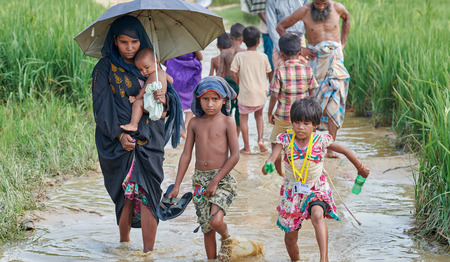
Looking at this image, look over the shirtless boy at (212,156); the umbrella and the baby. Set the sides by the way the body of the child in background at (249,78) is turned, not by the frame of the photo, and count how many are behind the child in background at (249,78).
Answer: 3

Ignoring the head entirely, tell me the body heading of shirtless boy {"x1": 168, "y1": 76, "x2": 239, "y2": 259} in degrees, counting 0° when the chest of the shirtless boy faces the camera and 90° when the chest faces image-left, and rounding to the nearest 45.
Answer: approximately 0°

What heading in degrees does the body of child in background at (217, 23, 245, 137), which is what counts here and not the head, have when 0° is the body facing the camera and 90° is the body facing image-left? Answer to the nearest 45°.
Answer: approximately 225°

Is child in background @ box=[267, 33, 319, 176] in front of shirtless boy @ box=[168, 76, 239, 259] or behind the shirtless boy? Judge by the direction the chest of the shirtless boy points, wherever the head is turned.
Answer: behind

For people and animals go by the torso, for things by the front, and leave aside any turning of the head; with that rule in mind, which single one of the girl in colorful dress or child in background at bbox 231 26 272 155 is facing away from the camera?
the child in background

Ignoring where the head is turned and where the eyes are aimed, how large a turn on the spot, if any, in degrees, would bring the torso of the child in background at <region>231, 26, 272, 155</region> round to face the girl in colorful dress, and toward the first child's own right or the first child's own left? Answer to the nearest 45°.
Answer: approximately 180°

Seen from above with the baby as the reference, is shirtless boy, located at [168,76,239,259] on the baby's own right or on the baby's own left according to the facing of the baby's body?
on the baby's own left

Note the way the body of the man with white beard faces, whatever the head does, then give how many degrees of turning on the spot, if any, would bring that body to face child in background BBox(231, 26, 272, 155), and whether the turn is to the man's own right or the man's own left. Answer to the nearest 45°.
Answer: approximately 90° to the man's own right

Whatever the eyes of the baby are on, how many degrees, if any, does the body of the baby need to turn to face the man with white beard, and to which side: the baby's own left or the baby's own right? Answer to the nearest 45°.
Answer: approximately 180°
